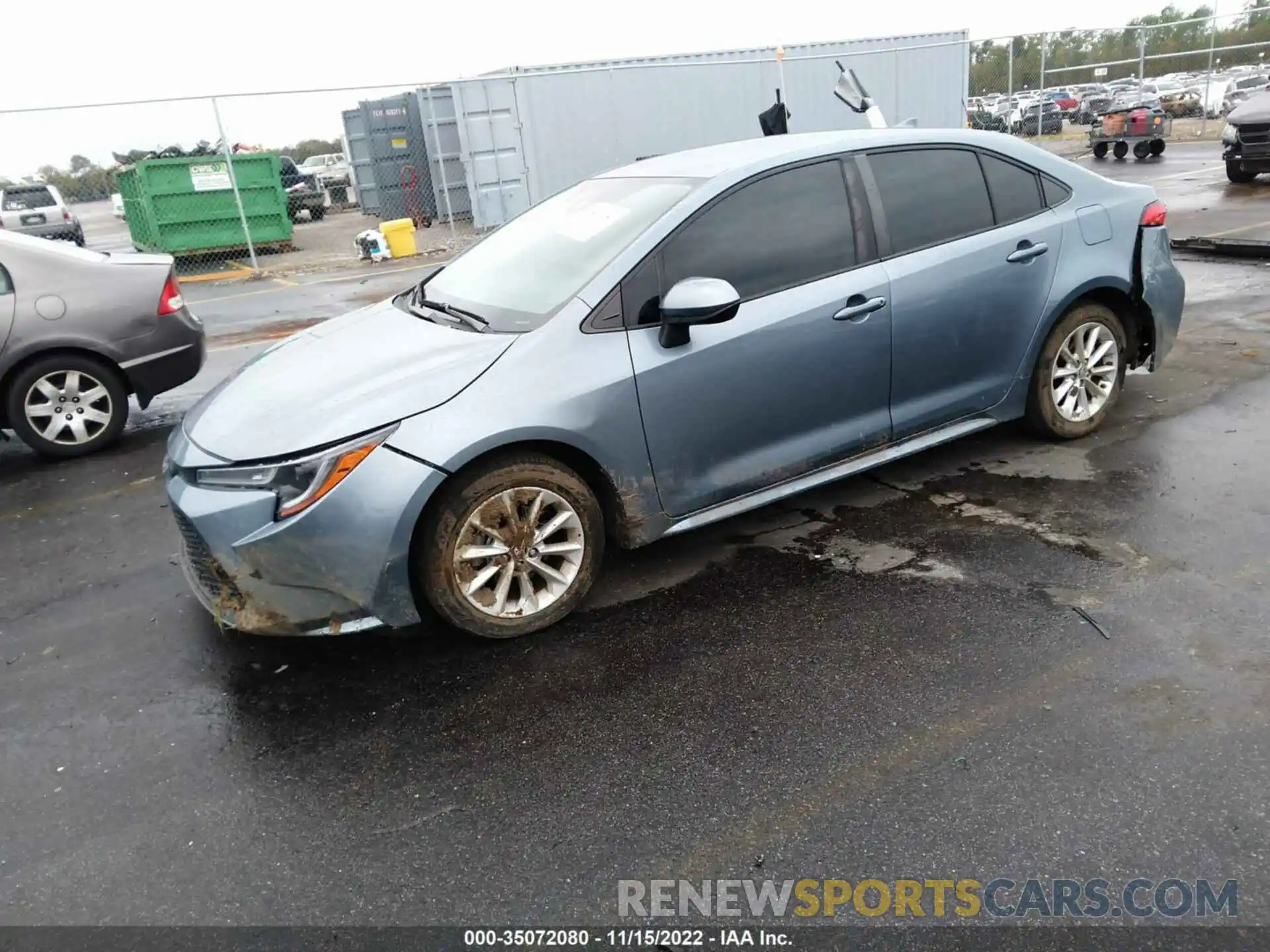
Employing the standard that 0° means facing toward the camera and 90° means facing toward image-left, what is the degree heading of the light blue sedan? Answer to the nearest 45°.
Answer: approximately 45°

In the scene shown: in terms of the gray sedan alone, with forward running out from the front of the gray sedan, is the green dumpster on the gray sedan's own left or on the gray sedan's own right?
on the gray sedan's own right

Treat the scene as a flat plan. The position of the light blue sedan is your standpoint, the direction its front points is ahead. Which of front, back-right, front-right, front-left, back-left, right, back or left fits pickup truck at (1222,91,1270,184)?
back

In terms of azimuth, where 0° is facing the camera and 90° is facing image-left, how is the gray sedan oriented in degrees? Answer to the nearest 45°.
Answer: approximately 90°

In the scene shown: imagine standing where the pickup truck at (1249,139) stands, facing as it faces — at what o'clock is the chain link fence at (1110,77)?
The chain link fence is roughly at 4 o'clock from the pickup truck.

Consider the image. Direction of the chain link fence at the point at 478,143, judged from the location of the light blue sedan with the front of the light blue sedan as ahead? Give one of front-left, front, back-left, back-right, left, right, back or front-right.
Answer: back-right
